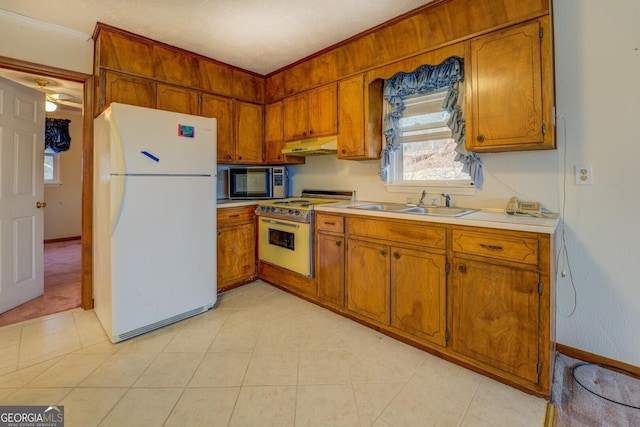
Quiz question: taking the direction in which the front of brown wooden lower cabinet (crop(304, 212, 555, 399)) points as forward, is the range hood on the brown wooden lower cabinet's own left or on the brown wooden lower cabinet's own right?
on the brown wooden lower cabinet's own right

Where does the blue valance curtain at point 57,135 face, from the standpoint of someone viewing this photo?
facing the viewer

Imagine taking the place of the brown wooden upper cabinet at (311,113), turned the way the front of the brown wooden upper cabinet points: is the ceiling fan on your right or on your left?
on your right

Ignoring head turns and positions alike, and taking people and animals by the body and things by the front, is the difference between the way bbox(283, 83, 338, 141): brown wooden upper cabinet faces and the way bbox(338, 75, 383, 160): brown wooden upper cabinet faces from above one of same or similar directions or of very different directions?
same or similar directions

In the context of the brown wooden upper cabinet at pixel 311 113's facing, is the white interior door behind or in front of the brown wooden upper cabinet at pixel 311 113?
in front

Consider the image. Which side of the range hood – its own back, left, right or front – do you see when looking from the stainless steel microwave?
right

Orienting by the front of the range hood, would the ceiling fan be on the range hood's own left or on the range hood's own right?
on the range hood's own right

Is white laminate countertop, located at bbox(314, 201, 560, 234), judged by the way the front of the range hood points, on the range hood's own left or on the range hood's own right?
on the range hood's own left

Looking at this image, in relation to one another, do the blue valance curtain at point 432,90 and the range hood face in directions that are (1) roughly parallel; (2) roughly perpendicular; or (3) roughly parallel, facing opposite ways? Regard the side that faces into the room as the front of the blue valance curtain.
roughly parallel

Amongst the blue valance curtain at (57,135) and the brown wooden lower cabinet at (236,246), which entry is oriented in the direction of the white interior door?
the blue valance curtain

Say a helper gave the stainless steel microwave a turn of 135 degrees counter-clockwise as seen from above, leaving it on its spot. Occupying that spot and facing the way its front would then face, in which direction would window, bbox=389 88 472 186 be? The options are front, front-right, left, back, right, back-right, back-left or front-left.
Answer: right

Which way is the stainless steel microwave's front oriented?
toward the camera

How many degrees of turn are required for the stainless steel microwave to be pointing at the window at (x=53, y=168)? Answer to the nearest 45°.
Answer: approximately 135° to its right

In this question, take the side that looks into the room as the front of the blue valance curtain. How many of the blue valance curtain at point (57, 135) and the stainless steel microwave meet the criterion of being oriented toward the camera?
2

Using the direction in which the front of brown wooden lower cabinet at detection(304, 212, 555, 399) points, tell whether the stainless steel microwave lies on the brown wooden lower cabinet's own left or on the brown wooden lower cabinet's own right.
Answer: on the brown wooden lower cabinet's own right
